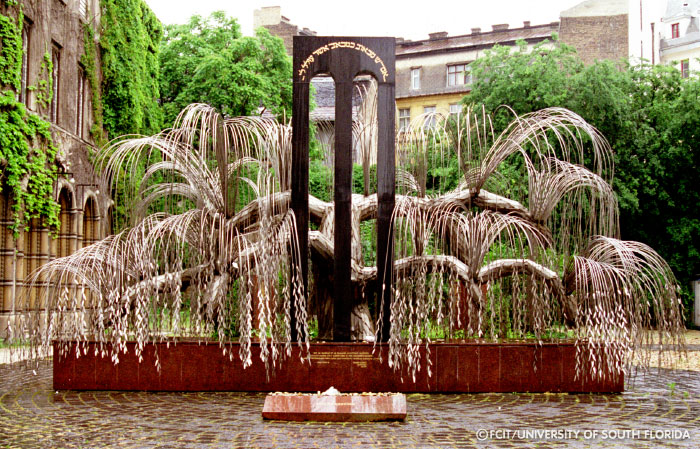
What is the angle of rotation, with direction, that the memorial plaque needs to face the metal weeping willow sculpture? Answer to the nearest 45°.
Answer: approximately 180°

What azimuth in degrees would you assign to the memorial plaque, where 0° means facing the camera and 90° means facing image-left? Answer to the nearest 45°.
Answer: approximately 0°

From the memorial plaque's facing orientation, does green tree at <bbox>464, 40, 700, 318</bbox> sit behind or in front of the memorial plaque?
behind

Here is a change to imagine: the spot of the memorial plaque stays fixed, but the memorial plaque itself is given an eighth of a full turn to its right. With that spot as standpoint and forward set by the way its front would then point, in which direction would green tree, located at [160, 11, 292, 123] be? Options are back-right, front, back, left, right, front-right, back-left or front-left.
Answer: back-right
